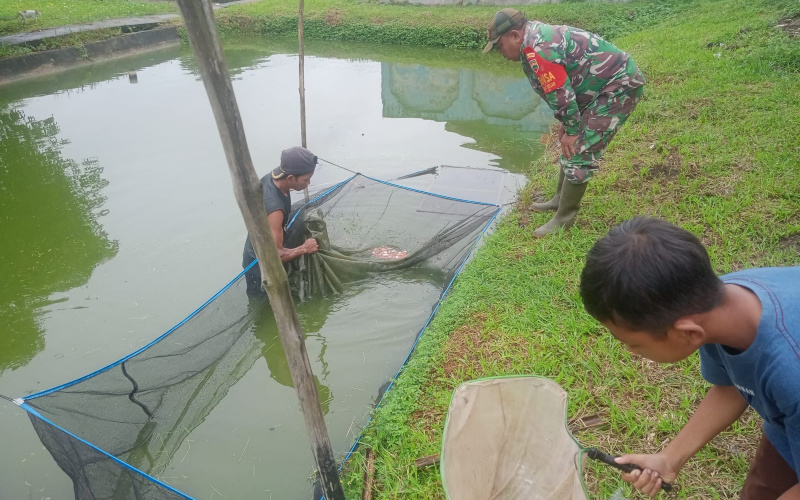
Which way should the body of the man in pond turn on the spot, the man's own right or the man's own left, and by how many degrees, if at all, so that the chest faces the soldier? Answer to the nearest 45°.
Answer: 0° — they already face them

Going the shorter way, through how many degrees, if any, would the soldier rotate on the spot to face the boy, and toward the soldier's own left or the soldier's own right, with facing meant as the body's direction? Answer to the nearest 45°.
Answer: approximately 90° to the soldier's own left

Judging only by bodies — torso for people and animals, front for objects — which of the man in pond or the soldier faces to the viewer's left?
the soldier

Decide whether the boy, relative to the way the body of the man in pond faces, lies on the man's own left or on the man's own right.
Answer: on the man's own right

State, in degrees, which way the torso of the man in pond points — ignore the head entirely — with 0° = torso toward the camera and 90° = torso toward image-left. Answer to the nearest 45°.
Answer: approximately 270°

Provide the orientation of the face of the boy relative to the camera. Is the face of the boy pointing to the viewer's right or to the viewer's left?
to the viewer's left

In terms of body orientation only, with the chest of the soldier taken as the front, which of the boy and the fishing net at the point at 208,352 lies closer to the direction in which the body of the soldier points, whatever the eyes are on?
the fishing net

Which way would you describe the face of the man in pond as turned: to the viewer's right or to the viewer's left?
to the viewer's right

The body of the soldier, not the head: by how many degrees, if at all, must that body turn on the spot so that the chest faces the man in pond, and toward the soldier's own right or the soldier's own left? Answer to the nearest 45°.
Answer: approximately 45° to the soldier's own left

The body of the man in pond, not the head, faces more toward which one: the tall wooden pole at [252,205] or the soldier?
the soldier

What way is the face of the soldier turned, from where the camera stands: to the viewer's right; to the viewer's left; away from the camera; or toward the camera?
to the viewer's left

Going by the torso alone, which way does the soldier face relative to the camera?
to the viewer's left

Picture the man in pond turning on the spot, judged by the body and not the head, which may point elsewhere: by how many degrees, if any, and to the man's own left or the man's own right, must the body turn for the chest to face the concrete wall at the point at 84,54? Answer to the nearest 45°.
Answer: approximately 90° to the man's own left

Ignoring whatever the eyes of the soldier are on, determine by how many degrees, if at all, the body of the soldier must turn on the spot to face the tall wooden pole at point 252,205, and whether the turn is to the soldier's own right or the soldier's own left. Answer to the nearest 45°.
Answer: approximately 90° to the soldier's own left

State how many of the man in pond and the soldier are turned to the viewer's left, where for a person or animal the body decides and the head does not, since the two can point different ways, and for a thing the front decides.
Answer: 1
